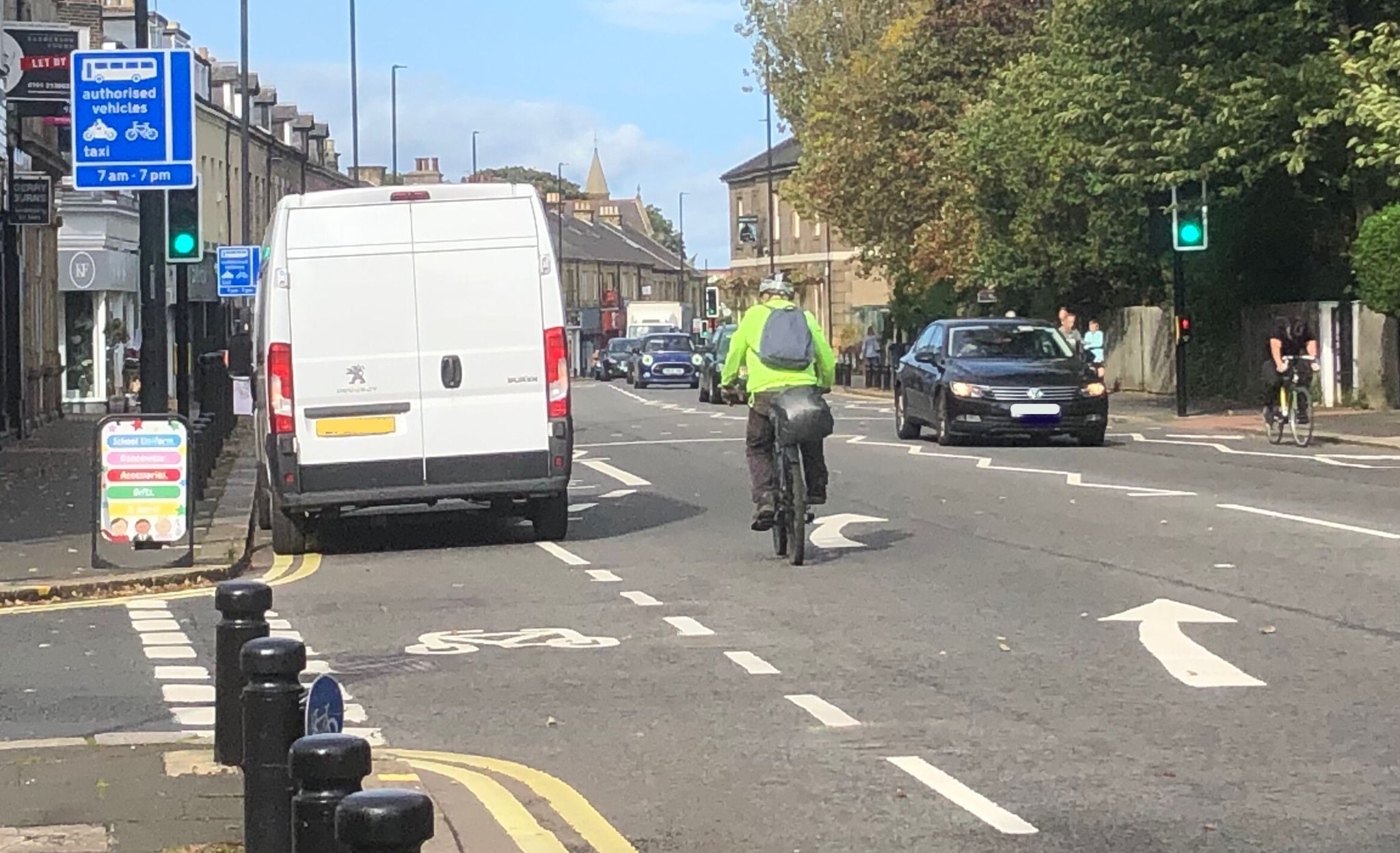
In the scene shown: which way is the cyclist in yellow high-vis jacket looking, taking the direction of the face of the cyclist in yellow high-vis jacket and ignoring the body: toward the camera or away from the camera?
away from the camera

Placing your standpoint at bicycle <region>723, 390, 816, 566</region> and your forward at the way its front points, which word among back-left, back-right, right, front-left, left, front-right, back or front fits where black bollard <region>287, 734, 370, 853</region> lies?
back

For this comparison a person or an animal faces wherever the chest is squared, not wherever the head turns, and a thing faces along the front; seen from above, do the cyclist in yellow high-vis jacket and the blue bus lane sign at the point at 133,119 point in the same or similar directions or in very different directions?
very different directions

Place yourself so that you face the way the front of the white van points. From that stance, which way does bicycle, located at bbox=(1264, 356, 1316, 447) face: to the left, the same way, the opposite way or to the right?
the opposite way

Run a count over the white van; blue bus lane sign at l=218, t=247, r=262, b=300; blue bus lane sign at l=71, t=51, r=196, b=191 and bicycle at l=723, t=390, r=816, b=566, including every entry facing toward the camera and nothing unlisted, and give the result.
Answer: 2

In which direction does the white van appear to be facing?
away from the camera

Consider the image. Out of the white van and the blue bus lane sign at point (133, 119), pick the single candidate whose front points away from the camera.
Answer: the white van

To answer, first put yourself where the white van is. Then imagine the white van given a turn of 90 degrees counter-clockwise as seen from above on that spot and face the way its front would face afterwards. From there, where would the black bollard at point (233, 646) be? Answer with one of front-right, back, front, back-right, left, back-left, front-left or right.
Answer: left

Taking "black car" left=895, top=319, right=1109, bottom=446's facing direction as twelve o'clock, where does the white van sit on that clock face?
The white van is roughly at 2 o'clock from the black car.

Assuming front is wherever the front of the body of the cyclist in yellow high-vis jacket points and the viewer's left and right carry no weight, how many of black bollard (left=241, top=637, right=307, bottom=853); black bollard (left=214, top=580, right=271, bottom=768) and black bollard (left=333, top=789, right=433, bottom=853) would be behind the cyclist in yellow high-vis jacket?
3

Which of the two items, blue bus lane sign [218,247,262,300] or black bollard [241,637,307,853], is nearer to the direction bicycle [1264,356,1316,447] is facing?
the black bollard

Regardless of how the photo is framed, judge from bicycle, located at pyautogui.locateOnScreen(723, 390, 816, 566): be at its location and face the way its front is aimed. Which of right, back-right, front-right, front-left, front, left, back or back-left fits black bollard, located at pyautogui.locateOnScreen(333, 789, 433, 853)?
back

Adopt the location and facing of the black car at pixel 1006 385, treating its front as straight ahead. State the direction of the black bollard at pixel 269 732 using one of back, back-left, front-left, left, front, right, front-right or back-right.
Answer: front-right

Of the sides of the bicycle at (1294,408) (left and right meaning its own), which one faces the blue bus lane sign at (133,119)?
right
